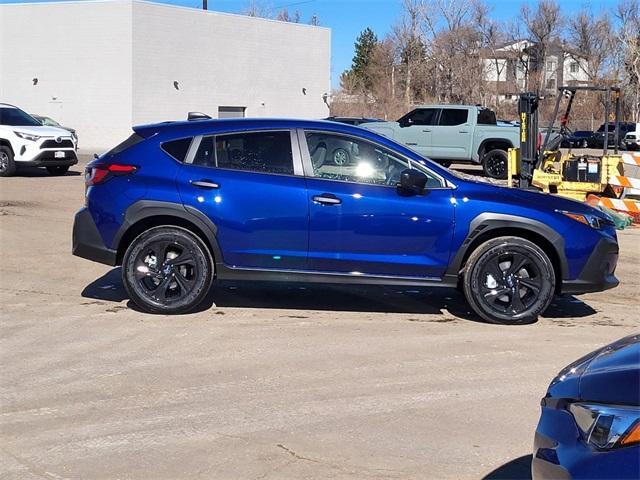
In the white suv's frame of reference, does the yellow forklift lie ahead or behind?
ahead

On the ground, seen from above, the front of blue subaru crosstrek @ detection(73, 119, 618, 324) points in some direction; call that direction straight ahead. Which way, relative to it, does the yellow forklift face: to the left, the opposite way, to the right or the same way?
the opposite way

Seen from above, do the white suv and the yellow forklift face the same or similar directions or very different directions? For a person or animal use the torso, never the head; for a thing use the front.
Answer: very different directions

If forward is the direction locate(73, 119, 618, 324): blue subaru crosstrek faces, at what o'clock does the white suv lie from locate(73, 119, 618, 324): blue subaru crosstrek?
The white suv is roughly at 8 o'clock from the blue subaru crosstrek.

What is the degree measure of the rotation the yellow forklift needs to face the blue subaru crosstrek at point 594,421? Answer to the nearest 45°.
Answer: approximately 90° to its left

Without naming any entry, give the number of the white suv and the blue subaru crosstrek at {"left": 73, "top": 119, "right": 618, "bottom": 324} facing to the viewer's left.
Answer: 0

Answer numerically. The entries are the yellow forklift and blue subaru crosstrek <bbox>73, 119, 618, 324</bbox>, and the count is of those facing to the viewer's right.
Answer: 1

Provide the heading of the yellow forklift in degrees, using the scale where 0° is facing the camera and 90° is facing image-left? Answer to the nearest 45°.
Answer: approximately 90°

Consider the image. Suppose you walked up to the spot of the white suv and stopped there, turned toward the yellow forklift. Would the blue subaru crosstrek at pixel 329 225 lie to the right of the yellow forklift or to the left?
right

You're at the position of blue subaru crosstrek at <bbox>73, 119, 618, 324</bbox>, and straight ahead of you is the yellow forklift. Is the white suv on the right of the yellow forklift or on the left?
left

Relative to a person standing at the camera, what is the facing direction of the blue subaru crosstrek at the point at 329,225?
facing to the right of the viewer

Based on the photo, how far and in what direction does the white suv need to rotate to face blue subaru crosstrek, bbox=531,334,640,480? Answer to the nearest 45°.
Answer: approximately 45° to its right
